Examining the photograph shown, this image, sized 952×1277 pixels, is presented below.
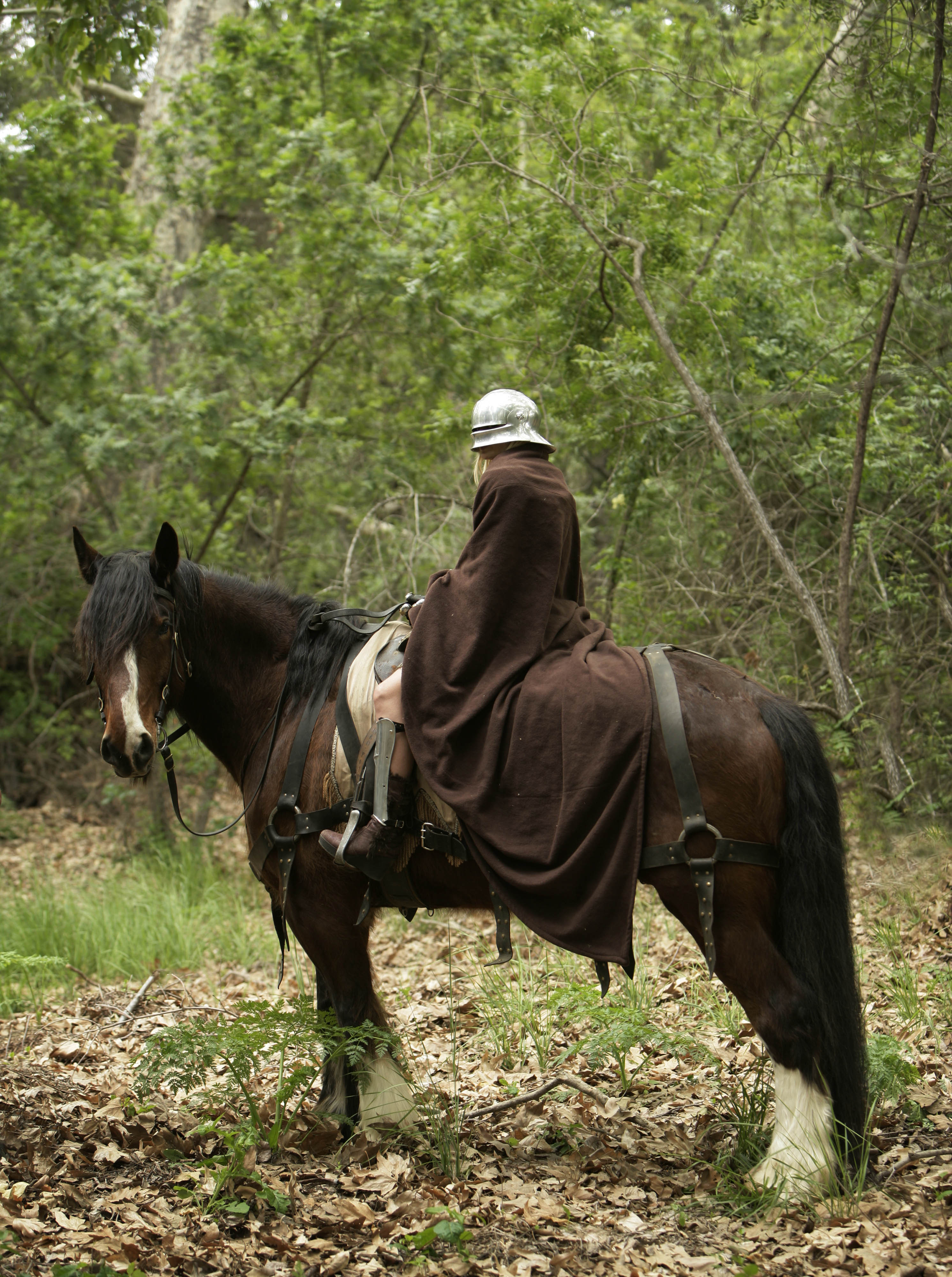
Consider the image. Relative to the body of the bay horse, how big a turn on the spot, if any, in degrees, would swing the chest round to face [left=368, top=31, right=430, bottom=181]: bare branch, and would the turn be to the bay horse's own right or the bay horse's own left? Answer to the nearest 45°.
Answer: approximately 90° to the bay horse's own right

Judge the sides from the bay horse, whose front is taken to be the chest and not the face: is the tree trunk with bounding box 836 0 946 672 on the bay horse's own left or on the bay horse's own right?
on the bay horse's own right

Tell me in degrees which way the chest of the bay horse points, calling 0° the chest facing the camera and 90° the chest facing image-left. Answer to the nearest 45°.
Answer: approximately 90°

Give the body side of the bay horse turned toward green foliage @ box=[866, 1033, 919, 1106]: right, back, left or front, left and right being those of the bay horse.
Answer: back

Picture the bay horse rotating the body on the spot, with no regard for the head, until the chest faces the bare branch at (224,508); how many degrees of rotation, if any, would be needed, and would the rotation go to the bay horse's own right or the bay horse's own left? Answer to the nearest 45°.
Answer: approximately 90° to the bay horse's own right

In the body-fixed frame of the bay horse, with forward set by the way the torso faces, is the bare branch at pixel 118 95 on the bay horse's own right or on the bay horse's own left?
on the bay horse's own right

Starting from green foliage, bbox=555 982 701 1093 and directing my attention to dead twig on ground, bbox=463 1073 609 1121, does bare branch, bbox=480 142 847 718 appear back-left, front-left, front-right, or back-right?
back-right

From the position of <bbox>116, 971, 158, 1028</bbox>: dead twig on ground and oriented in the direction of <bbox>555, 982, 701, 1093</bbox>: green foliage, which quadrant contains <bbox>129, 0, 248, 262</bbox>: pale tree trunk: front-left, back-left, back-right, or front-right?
back-left

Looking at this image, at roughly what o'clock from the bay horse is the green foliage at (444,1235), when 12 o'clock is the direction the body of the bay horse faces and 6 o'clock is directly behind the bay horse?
The green foliage is roughly at 9 o'clock from the bay horse.
